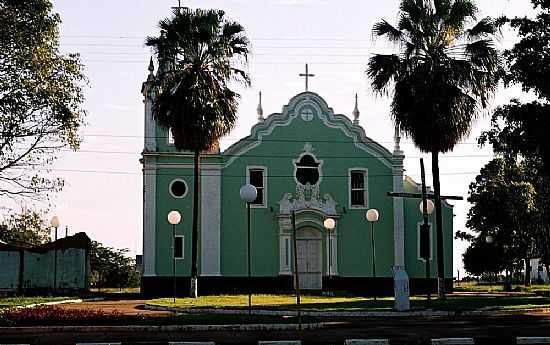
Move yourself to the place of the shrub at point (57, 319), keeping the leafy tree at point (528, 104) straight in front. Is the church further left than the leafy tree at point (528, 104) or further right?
left

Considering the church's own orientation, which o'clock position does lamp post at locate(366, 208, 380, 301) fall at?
The lamp post is roughly at 11 o'clock from the church.

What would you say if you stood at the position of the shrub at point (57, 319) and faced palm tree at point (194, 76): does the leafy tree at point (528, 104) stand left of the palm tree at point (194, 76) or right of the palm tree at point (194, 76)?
right

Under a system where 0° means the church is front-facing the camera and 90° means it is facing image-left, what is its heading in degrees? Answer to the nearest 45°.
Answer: approximately 0°

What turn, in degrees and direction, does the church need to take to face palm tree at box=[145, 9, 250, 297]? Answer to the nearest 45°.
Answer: approximately 45° to its right

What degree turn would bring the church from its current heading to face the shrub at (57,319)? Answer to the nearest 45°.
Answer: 0° — it already faces it

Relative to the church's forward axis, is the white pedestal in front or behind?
in front

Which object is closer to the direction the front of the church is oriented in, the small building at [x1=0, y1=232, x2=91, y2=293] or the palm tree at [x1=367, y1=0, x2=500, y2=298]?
the palm tree

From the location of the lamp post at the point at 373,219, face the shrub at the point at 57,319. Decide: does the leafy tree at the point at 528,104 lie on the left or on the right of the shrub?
left

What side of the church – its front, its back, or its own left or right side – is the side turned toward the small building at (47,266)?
right

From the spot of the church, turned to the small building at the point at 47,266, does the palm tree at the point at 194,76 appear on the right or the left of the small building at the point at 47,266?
left

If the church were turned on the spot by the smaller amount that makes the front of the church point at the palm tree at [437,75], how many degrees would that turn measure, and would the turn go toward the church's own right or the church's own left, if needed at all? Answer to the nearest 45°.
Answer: approximately 45° to the church's own left

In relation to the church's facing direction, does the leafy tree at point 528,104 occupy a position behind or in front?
in front

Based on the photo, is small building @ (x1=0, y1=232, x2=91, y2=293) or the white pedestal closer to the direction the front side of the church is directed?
the white pedestal
